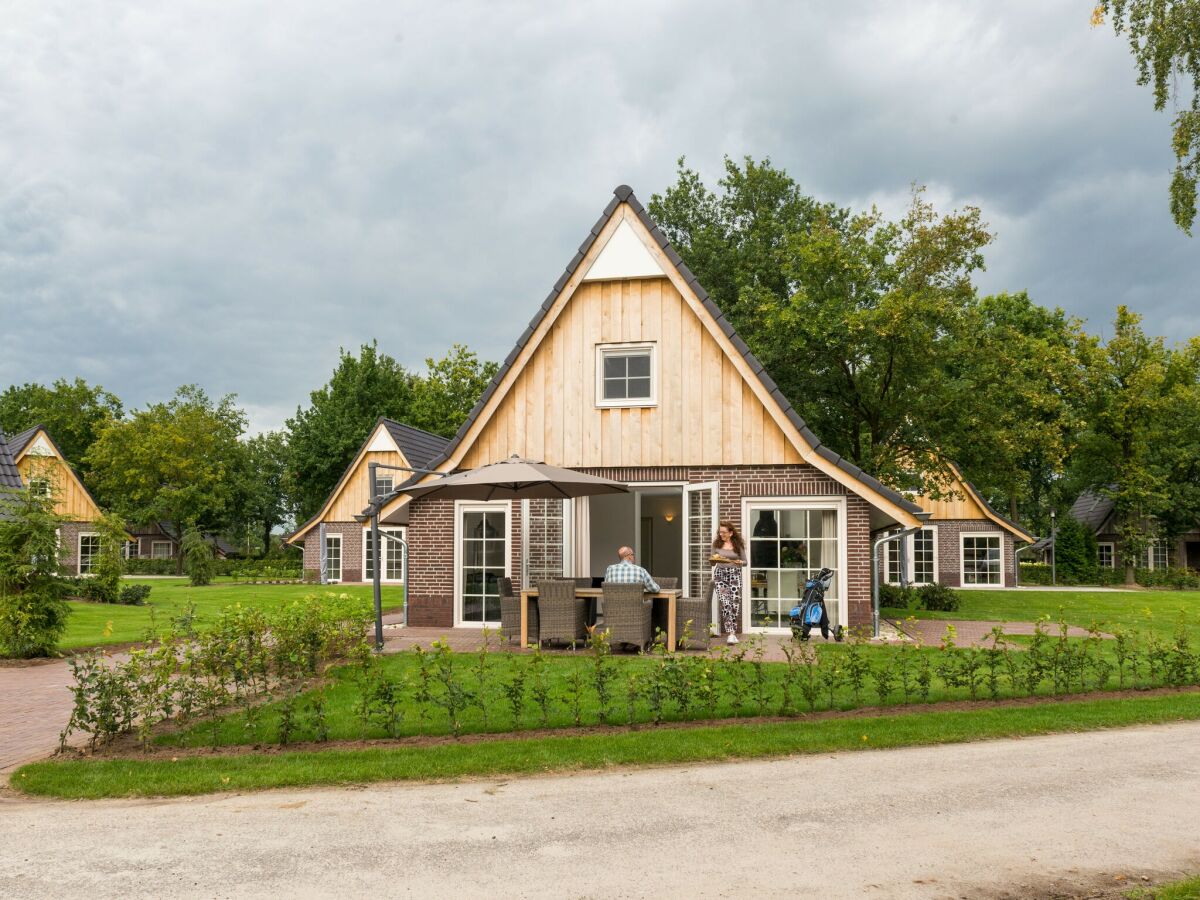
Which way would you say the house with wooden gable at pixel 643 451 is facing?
toward the camera

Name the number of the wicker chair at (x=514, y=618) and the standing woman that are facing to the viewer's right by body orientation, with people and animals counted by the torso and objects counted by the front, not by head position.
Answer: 1

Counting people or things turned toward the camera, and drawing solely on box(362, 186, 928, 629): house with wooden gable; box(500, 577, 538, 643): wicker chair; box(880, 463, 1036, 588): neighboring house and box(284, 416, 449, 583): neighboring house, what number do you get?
3

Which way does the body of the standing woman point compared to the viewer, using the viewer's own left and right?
facing the viewer and to the left of the viewer

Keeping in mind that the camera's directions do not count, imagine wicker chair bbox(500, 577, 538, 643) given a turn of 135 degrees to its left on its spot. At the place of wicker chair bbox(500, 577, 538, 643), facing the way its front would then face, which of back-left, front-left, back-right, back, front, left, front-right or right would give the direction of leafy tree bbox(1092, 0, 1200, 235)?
back-right

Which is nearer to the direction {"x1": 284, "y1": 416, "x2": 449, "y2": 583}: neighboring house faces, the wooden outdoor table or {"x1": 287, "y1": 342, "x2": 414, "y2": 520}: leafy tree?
the wooden outdoor table

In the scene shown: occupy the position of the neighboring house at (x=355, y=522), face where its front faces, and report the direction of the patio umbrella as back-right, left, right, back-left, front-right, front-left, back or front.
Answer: front

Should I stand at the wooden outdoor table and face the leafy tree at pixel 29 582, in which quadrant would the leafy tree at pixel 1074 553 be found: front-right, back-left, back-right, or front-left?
back-right

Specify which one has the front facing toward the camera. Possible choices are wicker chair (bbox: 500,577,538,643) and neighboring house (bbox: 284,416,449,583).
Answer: the neighboring house

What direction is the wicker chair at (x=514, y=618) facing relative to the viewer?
to the viewer's right

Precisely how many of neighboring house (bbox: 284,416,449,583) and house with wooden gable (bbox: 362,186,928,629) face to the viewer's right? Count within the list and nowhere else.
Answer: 0

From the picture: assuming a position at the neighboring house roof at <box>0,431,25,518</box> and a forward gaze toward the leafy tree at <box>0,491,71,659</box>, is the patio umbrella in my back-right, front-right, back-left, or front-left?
front-left

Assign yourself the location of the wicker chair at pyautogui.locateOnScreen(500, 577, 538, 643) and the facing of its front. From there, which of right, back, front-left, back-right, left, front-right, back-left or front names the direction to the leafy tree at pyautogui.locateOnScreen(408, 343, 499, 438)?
left

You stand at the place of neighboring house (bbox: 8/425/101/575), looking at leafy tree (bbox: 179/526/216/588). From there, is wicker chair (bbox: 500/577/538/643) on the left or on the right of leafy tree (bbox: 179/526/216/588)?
right

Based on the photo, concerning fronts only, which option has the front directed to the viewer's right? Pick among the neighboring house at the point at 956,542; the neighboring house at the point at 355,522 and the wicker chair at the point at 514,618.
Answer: the wicker chair
